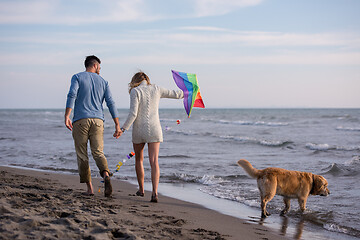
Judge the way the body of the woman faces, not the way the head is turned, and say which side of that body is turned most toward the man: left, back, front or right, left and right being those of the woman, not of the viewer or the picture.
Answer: left

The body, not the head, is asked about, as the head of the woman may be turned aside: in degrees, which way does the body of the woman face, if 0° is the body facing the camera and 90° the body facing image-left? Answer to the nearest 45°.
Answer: approximately 180°

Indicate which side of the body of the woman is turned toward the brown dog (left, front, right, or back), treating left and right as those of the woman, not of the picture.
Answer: right

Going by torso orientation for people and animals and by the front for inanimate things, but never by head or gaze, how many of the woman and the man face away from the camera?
2

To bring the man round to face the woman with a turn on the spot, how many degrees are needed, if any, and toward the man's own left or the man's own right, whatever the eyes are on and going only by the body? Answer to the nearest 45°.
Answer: approximately 90° to the man's own right

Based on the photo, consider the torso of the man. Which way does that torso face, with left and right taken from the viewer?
facing away from the viewer

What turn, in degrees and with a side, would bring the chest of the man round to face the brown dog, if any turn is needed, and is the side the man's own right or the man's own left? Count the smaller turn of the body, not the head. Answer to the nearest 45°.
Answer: approximately 90° to the man's own right

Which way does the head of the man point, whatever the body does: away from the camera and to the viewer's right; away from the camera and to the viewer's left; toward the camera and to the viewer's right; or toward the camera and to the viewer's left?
away from the camera and to the viewer's right
